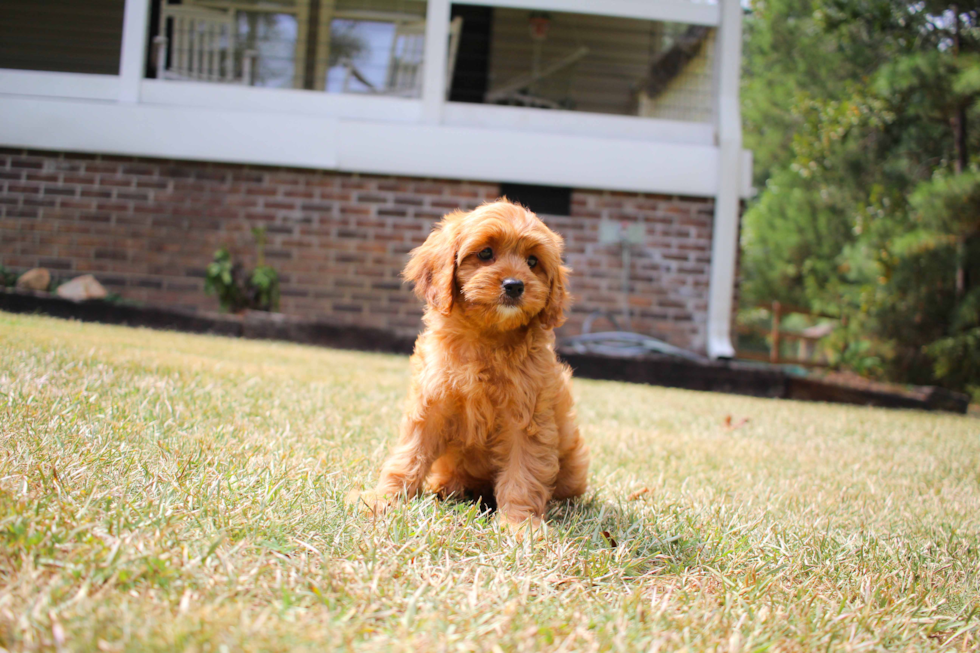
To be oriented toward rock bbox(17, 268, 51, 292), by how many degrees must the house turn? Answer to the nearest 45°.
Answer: approximately 90° to its right

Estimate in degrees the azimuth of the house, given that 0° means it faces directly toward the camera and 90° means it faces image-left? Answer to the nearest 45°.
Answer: approximately 0°

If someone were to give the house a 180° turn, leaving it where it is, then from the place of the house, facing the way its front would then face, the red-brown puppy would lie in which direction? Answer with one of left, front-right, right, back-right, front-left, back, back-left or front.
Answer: back
